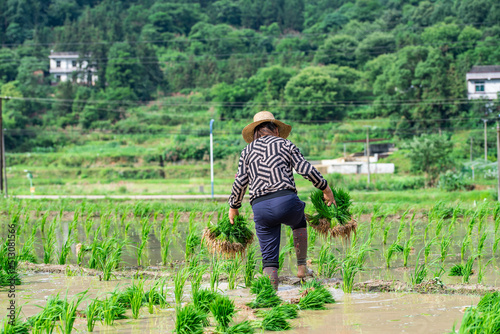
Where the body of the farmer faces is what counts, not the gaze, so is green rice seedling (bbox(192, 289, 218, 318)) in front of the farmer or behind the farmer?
behind

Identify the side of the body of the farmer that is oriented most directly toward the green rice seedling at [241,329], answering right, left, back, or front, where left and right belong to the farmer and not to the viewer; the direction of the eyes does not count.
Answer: back

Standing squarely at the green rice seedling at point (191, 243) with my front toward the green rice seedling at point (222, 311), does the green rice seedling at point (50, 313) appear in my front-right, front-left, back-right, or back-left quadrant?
front-right

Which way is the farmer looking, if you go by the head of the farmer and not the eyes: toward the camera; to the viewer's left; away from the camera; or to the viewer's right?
away from the camera

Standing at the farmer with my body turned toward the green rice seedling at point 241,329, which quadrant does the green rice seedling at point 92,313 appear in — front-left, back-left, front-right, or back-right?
front-right

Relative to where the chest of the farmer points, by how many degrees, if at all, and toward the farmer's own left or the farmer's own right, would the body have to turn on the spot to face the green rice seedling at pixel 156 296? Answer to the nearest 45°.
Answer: approximately 135° to the farmer's own left

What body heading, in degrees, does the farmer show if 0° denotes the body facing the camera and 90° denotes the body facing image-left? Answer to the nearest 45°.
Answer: approximately 180°

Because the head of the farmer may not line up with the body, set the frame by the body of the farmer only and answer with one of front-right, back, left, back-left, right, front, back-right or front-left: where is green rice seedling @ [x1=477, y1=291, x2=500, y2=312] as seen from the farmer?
back-right

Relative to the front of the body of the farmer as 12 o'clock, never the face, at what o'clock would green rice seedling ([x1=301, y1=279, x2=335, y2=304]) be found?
The green rice seedling is roughly at 5 o'clock from the farmer.

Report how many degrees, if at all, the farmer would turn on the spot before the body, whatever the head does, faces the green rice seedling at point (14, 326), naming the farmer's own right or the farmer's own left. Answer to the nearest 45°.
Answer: approximately 135° to the farmer's own left

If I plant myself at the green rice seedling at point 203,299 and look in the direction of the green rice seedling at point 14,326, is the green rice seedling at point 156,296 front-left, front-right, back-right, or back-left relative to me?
front-right

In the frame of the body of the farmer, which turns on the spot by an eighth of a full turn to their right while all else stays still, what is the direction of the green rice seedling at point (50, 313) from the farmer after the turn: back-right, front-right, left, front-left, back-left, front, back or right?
back

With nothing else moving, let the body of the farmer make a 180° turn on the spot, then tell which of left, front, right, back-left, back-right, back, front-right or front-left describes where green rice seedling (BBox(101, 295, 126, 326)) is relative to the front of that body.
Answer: front-right

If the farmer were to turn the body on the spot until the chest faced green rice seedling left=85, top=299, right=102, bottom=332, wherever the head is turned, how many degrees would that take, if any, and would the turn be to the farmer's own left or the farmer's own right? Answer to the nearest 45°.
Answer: approximately 135° to the farmer's own left
